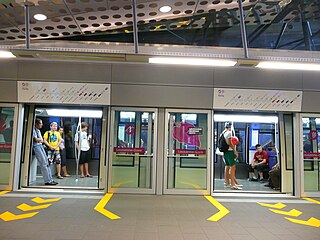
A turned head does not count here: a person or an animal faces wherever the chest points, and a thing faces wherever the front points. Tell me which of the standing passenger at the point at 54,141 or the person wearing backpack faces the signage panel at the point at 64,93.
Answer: the standing passenger

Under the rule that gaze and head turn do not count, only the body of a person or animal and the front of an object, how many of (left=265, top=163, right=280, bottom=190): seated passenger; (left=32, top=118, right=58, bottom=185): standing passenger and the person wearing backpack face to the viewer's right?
2

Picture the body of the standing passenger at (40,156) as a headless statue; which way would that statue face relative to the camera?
to the viewer's right

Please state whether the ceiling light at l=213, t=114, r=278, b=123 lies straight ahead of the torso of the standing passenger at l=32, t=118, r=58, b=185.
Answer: yes

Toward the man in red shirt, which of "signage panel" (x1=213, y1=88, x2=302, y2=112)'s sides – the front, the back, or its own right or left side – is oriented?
back

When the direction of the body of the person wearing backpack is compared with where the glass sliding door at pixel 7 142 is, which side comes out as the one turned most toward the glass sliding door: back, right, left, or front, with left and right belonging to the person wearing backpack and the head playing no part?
back

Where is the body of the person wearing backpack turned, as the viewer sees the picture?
to the viewer's right

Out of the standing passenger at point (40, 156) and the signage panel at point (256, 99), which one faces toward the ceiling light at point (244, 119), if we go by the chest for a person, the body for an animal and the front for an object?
the standing passenger
